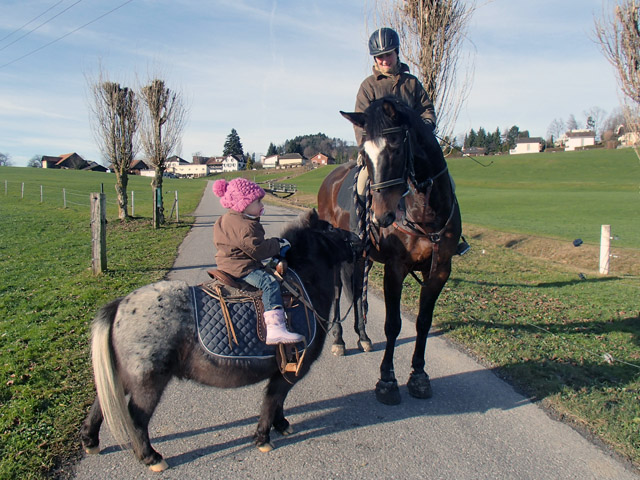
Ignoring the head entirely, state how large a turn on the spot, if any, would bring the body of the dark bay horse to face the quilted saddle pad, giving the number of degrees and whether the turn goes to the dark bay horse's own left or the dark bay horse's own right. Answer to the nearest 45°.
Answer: approximately 90° to the dark bay horse's own right

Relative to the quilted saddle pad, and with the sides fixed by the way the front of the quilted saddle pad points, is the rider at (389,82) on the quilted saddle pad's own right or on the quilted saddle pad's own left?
on the quilted saddle pad's own left

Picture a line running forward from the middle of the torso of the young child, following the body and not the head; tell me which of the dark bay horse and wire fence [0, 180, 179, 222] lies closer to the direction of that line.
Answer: the dark bay horse

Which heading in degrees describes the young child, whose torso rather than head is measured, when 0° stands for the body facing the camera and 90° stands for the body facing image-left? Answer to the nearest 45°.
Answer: approximately 270°

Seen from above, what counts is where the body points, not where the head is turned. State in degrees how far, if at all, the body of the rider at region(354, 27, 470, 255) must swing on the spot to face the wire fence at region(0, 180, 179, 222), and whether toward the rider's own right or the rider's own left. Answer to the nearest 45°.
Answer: approximately 135° to the rider's own right

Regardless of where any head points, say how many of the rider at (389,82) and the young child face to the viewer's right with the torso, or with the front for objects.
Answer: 1

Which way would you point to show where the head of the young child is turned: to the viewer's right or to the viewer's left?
to the viewer's right

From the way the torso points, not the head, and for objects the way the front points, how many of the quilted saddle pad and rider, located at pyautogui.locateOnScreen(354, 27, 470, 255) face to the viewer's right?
1

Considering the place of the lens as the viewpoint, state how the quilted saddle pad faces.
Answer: facing to the right of the viewer

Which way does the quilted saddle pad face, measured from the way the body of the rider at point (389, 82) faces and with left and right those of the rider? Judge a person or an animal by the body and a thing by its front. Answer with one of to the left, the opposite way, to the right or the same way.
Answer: to the left
